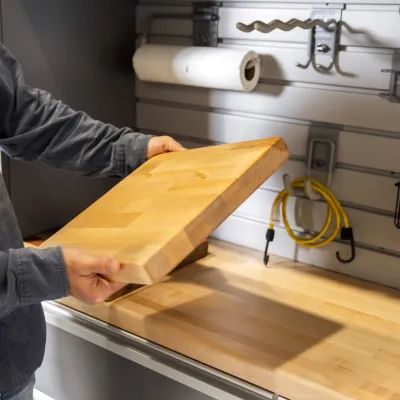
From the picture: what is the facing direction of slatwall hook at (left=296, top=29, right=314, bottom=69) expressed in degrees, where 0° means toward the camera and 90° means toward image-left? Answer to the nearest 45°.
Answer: approximately 45°

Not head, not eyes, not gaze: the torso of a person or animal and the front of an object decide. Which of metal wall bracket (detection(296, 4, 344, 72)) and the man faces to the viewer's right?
the man

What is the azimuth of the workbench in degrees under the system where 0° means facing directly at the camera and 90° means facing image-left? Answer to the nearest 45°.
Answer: approximately 45°

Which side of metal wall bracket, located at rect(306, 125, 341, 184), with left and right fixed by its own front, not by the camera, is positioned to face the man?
front

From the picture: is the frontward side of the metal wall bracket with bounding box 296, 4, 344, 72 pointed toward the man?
yes

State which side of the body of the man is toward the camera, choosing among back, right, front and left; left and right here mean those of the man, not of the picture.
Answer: right

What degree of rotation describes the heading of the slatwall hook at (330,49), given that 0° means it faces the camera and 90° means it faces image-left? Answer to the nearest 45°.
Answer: approximately 45°
